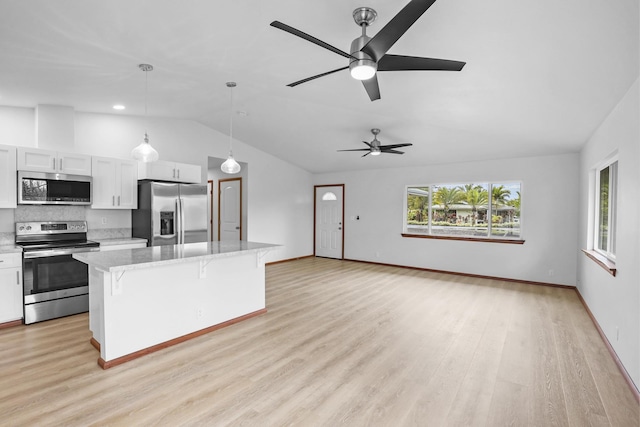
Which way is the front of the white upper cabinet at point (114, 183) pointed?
toward the camera

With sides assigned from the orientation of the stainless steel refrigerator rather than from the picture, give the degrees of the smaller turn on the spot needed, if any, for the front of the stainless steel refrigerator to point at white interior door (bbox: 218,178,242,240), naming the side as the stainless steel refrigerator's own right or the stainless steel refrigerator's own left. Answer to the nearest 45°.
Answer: approximately 90° to the stainless steel refrigerator's own left

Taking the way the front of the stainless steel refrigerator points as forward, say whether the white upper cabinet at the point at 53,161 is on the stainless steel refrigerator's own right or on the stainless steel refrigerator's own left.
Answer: on the stainless steel refrigerator's own right

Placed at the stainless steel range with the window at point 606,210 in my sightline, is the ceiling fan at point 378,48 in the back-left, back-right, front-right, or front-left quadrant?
front-right

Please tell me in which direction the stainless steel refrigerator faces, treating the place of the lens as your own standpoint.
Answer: facing the viewer and to the right of the viewer

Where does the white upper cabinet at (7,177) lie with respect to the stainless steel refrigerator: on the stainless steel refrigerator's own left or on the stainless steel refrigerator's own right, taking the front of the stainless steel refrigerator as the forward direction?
on the stainless steel refrigerator's own right

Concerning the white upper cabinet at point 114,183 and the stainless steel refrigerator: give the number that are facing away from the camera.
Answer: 0

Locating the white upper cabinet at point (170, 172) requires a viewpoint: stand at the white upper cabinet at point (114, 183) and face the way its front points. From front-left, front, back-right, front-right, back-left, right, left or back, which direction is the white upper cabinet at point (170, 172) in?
left

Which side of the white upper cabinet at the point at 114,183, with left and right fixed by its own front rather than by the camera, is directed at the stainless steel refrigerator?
left

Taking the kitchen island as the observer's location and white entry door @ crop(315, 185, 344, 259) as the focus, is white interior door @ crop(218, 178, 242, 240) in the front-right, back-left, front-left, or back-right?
front-left

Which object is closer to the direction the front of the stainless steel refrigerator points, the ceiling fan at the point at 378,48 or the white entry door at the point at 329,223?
the ceiling fan
